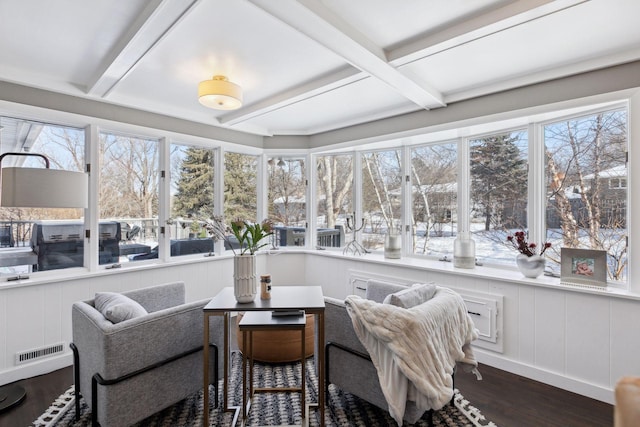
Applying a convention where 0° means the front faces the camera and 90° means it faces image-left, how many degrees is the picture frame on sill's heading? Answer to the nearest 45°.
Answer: approximately 0°

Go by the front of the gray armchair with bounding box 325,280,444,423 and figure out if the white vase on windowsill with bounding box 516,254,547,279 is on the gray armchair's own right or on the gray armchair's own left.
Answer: on the gray armchair's own right

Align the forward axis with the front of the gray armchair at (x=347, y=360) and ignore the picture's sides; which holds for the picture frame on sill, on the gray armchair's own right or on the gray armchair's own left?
on the gray armchair's own right

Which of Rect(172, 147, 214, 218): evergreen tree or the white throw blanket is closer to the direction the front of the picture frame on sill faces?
the white throw blanket

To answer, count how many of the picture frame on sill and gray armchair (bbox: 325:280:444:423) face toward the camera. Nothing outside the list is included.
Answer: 1

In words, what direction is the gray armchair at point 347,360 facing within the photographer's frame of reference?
facing away from the viewer and to the left of the viewer

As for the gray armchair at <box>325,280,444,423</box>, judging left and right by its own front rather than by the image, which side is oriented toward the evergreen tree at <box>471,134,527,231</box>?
right

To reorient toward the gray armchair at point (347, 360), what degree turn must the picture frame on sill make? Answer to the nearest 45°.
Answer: approximately 45° to its right

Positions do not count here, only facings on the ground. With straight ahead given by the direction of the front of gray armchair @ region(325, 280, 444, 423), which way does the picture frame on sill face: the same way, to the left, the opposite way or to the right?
to the left
